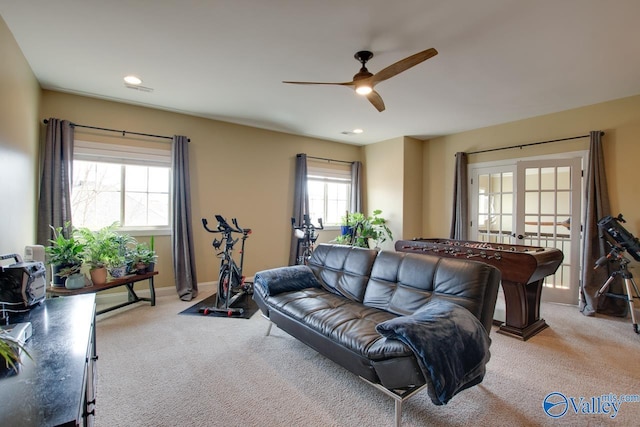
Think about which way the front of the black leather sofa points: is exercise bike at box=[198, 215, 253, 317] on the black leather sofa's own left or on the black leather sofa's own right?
on the black leather sofa's own right

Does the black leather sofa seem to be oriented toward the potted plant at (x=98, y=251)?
no

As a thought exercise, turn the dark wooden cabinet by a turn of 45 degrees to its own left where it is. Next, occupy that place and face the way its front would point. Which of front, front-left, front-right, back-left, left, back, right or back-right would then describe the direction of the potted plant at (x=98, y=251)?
front-left

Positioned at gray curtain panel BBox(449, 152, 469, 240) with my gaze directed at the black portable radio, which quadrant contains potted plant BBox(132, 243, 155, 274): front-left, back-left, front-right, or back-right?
front-right

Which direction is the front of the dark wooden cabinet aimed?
to the viewer's right

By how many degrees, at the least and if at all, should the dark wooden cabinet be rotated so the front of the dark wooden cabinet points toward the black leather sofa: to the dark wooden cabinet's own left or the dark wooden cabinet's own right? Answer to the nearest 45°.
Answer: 0° — it already faces it

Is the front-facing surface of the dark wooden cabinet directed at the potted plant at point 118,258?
no

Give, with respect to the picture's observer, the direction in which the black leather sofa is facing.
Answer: facing the viewer and to the left of the viewer

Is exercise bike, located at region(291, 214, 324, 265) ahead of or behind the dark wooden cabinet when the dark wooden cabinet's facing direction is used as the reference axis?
ahead

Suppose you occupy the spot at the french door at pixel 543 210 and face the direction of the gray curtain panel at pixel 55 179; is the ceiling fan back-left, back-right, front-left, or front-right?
front-left

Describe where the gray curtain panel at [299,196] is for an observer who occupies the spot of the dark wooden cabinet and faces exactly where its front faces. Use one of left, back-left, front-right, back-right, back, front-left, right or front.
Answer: front-left

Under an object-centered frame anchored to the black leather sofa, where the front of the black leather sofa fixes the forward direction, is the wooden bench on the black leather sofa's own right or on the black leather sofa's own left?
on the black leather sofa's own right
